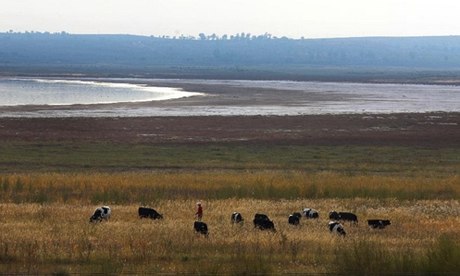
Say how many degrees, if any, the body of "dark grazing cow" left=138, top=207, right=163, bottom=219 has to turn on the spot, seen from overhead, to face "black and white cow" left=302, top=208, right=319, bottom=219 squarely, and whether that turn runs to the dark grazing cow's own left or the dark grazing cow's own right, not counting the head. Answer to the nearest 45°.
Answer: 0° — it already faces it

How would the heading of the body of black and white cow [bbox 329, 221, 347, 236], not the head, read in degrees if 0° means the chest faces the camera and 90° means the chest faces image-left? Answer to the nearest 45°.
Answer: approximately 315°

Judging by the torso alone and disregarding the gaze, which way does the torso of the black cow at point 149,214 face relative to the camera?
to the viewer's right

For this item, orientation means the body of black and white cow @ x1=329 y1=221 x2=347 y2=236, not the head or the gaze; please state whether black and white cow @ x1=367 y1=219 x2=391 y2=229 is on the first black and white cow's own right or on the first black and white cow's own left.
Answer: on the first black and white cow's own left
